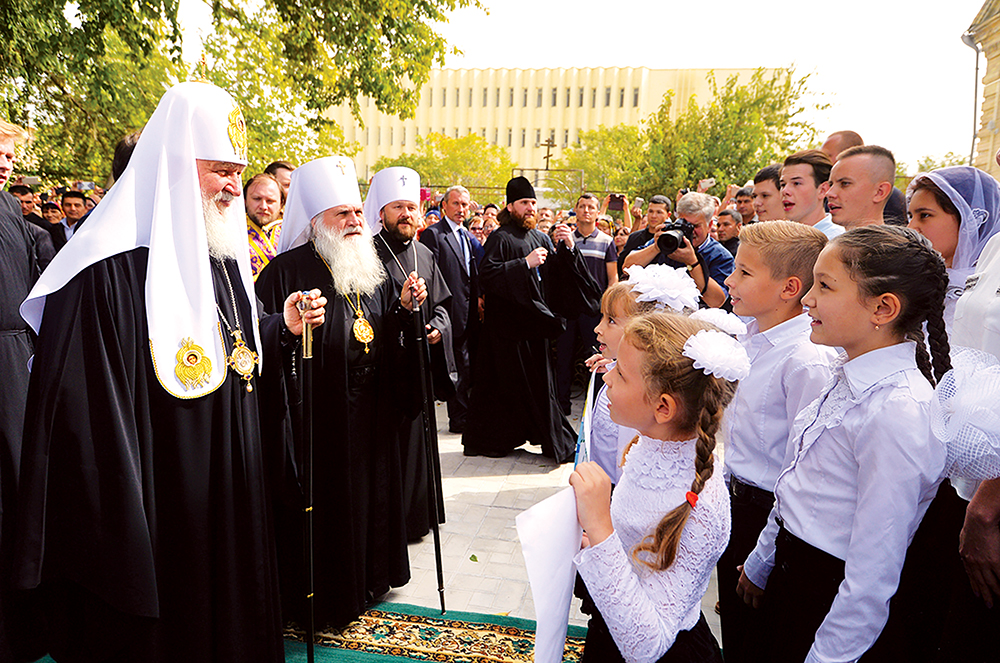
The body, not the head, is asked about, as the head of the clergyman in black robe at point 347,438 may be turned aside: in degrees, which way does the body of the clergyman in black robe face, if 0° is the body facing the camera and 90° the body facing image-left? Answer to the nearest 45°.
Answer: approximately 315°

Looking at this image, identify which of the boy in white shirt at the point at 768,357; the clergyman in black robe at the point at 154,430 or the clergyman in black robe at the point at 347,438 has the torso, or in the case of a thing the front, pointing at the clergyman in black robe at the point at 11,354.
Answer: the boy in white shirt

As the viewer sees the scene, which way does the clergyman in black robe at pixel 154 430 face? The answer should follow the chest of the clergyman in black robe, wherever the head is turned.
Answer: to the viewer's right

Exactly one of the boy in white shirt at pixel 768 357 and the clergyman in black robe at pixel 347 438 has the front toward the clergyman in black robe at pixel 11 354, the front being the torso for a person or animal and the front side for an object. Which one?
the boy in white shirt

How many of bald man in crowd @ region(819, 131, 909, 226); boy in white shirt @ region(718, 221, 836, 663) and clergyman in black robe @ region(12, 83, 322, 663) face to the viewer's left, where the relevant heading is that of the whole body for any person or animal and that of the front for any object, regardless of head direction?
2

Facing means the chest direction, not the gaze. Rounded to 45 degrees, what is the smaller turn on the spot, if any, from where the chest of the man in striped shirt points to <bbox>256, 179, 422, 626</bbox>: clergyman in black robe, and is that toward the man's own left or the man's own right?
0° — they already face them

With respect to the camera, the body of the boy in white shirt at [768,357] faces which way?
to the viewer's left

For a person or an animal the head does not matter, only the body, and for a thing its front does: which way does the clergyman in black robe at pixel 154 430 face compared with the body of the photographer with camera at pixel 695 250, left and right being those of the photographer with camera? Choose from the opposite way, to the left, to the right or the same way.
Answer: the opposite way

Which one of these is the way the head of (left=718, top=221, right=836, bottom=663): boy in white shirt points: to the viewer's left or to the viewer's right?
to the viewer's left
